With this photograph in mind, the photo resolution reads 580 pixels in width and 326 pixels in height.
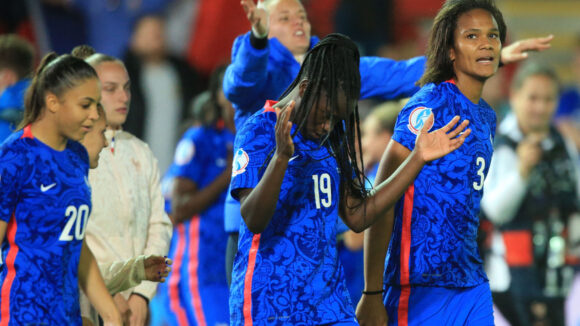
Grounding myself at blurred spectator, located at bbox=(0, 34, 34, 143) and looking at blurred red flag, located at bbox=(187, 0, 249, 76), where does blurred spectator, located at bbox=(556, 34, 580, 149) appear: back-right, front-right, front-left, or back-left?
front-right

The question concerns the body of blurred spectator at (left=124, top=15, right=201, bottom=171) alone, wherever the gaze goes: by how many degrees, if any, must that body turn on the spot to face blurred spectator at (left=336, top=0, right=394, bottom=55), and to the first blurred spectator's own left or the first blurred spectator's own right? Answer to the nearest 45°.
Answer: approximately 90° to the first blurred spectator's own left

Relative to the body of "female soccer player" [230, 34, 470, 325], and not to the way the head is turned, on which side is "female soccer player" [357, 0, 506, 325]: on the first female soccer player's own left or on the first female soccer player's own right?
on the first female soccer player's own left

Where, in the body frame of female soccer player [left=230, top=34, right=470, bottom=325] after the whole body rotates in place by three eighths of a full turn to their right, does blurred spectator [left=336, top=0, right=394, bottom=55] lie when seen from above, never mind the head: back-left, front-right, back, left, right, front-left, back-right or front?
right

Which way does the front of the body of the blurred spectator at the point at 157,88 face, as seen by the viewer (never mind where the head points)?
toward the camera

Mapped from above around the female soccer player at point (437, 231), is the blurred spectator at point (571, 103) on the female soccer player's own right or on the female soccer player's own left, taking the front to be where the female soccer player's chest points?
on the female soccer player's own left

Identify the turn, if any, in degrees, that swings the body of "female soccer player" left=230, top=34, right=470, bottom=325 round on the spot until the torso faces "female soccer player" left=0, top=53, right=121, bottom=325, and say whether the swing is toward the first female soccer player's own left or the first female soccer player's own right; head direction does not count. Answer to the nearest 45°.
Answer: approximately 135° to the first female soccer player's own right

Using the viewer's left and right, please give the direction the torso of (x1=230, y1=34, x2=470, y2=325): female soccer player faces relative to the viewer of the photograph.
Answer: facing the viewer and to the right of the viewer
